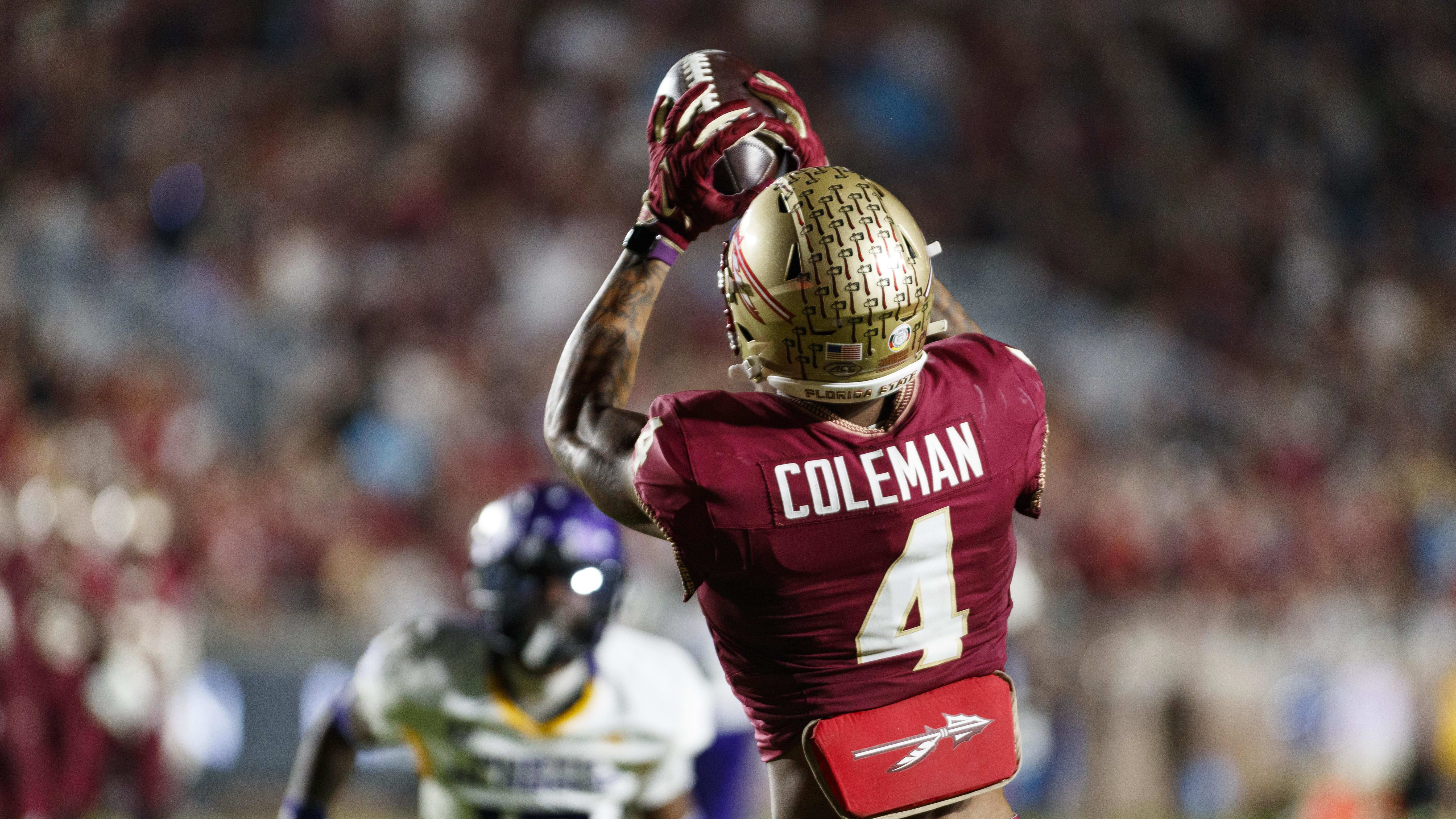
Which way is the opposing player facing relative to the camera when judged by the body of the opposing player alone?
toward the camera

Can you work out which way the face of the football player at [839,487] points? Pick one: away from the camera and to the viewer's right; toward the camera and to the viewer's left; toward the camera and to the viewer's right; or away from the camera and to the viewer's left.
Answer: away from the camera and to the viewer's left

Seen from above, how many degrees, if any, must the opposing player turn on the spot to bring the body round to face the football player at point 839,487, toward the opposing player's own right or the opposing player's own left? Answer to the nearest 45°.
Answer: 0° — they already face them
